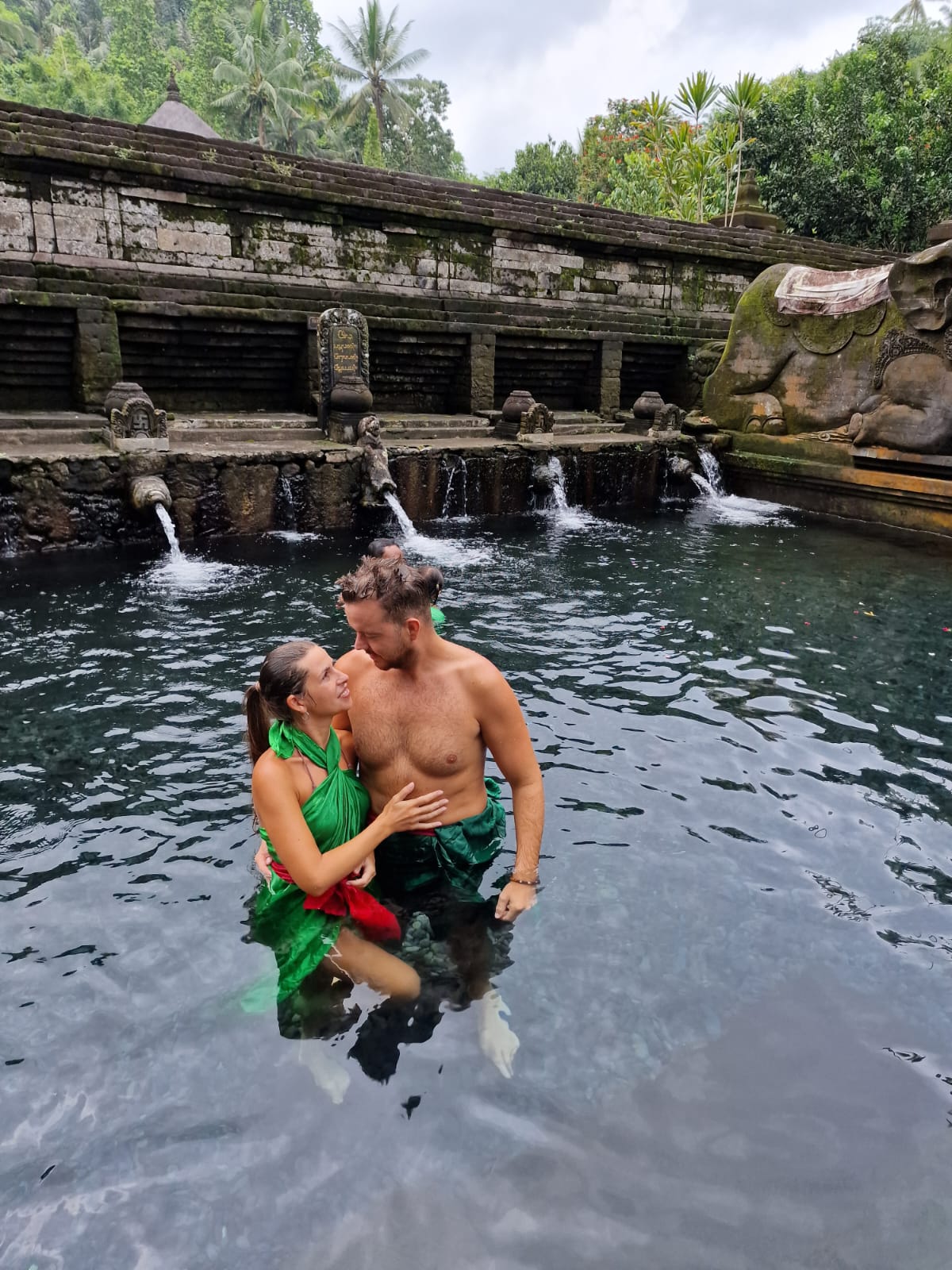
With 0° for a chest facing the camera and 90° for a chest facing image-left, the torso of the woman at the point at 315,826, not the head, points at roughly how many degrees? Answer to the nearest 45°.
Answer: approximately 315°

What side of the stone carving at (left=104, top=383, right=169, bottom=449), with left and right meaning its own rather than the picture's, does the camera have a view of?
front

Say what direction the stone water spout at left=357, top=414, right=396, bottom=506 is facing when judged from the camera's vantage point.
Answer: facing the viewer and to the right of the viewer

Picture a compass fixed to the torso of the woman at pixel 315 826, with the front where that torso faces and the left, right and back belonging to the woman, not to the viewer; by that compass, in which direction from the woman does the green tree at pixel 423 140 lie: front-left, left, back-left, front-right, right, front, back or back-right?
back-left

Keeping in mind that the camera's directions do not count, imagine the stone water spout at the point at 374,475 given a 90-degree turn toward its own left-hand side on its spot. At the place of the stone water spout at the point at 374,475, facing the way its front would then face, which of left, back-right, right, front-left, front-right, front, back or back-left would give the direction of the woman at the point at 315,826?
back-right

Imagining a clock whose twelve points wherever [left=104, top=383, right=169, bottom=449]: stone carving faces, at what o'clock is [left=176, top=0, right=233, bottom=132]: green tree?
The green tree is roughly at 6 o'clock from the stone carving.

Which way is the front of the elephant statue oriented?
to the viewer's right

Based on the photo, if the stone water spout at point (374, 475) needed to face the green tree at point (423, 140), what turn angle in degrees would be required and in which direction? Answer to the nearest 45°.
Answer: approximately 135° to its left

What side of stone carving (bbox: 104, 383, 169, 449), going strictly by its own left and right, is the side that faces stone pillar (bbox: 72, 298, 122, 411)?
back

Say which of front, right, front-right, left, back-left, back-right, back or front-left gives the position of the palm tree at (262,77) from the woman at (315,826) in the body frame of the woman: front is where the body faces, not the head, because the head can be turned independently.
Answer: back-left

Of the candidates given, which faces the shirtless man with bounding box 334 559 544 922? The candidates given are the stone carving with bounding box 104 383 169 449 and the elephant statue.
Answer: the stone carving
